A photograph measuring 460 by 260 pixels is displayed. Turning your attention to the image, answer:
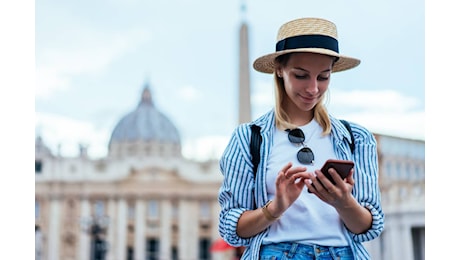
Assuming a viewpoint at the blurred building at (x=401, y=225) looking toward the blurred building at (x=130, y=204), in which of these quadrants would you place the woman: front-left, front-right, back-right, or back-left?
back-left

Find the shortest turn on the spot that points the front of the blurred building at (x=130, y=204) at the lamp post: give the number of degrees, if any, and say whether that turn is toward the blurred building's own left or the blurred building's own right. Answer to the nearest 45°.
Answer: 0° — it already faces it

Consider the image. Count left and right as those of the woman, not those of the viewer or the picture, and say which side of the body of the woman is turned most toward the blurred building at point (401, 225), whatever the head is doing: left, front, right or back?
back

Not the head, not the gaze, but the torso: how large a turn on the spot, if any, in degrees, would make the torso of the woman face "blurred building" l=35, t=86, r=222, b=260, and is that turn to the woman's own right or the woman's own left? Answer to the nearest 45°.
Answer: approximately 180°

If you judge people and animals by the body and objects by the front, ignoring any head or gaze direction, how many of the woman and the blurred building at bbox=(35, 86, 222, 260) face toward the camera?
2

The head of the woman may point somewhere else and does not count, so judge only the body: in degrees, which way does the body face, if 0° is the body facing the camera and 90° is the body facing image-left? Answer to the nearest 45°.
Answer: approximately 0°

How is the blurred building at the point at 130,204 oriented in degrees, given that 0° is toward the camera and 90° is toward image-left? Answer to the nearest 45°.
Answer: approximately 0°

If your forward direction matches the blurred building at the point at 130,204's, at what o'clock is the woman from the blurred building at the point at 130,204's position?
The woman is roughly at 12 o'clock from the blurred building.
